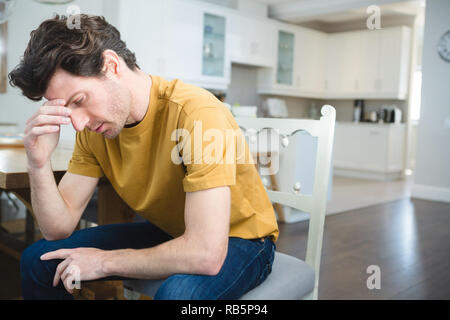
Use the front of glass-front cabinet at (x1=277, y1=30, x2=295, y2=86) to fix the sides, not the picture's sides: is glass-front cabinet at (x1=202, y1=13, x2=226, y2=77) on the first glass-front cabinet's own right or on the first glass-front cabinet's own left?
on the first glass-front cabinet's own right

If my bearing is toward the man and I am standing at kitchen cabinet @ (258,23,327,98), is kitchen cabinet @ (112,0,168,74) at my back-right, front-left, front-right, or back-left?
front-right

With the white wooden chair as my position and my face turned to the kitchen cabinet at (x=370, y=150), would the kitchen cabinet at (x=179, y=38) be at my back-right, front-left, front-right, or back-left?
front-left

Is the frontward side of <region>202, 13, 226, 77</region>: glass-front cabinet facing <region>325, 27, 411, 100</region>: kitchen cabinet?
no

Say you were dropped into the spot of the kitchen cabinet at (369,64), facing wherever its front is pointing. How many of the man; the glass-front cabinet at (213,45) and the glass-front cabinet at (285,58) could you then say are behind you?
0

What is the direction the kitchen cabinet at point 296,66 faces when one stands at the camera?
facing the viewer and to the right of the viewer

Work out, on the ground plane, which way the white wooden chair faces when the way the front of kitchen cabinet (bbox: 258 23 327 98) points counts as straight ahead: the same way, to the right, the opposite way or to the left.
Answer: to the right

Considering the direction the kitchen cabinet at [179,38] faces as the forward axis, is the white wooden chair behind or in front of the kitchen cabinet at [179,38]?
in front

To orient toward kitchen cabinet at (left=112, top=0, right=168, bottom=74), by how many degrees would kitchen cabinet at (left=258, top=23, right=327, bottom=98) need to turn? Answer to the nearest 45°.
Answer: approximately 90° to its right

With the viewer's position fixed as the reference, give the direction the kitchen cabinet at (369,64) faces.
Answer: facing the viewer and to the left of the viewer

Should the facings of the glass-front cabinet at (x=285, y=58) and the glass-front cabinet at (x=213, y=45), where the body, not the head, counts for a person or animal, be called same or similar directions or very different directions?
same or similar directions

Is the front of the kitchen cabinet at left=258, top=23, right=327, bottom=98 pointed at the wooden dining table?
no

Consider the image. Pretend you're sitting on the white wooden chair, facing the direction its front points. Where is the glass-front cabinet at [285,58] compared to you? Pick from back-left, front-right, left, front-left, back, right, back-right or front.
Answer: back-right

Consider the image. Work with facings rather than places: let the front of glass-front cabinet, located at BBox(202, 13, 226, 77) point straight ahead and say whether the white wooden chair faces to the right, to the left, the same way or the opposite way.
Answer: to the right

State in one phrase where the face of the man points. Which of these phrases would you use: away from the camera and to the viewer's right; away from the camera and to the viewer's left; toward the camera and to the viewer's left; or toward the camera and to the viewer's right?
toward the camera and to the viewer's left

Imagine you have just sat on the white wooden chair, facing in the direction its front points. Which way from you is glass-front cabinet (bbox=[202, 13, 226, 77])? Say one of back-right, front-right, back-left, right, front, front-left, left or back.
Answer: back-right

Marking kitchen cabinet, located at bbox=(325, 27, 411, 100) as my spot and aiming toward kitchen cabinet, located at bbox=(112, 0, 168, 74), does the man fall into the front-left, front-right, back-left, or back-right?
front-left

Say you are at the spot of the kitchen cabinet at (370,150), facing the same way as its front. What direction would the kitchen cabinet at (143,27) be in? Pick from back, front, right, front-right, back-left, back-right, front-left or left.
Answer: front

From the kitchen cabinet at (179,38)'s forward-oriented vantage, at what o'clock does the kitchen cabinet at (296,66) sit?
the kitchen cabinet at (296,66) is roughly at 9 o'clock from the kitchen cabinet at (179,38).

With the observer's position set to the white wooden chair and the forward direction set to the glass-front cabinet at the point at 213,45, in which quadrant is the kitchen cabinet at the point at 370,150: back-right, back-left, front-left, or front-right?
front-right
